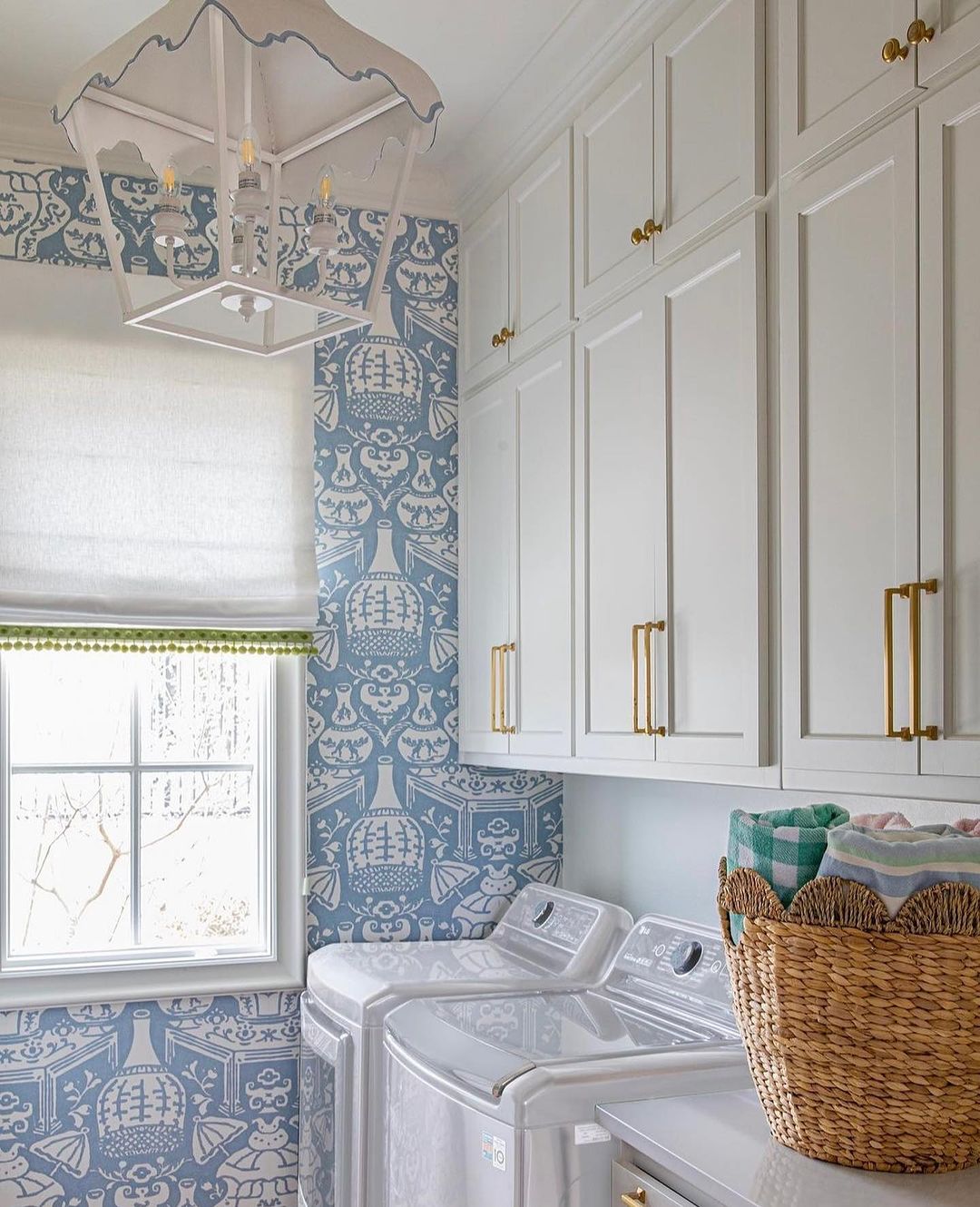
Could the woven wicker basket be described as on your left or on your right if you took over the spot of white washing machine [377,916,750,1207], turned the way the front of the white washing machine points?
on your left

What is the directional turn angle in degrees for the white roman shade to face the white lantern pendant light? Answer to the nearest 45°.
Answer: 0° — it already faces it

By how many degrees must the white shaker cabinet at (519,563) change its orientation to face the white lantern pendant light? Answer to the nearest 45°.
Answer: approximately 45° to its left

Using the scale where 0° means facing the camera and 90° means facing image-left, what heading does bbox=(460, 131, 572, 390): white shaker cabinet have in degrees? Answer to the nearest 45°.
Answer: approximately 45°

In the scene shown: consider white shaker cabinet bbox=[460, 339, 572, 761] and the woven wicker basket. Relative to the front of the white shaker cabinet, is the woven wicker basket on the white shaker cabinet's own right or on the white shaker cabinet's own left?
on the white shaker cabinet's own left

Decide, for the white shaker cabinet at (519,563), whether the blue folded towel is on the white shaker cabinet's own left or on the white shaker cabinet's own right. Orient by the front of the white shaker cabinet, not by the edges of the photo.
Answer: on the white shaker cabinet's own left
